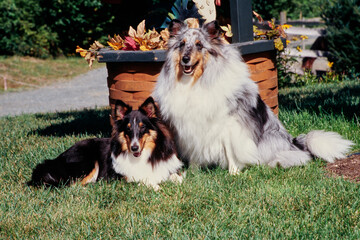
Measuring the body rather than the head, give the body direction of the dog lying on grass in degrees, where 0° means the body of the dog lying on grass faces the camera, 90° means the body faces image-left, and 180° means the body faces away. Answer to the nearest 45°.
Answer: approximately 315°

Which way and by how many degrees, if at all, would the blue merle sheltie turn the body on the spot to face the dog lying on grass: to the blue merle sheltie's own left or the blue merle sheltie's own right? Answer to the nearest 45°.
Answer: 0° — it already faces it

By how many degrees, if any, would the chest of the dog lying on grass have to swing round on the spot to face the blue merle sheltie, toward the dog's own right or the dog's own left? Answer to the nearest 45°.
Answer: approximately 45° to the dog's own left

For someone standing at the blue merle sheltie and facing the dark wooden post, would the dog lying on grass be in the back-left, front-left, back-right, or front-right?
back-left

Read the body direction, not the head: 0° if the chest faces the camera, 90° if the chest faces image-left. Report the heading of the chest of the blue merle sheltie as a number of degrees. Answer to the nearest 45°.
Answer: approximately 45°

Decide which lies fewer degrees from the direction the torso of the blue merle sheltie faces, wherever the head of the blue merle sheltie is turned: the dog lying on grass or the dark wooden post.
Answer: the dog lying on grass

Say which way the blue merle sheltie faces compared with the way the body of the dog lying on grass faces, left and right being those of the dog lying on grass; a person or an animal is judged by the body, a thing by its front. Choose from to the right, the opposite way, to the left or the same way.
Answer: to the right
